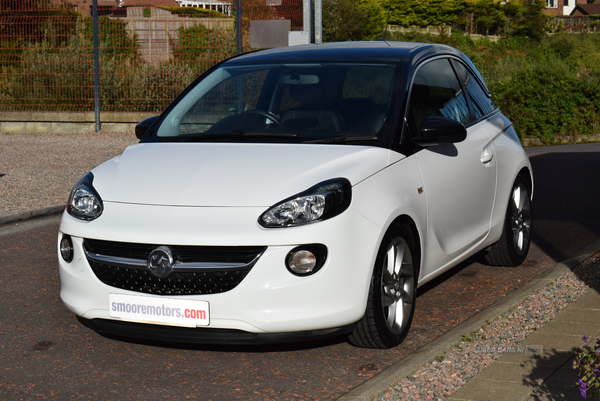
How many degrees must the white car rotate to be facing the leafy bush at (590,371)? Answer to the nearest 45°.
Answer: approximately 90° to its left

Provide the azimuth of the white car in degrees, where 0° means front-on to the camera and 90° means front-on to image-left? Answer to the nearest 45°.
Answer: approximately 45°

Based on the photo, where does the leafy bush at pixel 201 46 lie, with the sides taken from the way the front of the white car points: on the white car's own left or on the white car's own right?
on the white car's own right

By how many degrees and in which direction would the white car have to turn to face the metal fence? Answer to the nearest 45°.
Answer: approximately 135° to its right
